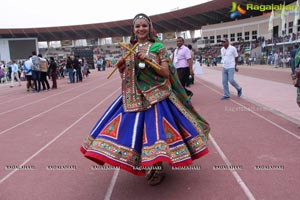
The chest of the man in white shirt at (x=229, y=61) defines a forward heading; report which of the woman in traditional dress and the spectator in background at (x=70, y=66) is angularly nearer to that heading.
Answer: the woman in traditional dress

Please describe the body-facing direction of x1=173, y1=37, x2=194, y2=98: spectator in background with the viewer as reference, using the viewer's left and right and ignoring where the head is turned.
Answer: facing the viewer and to the left of the viewer

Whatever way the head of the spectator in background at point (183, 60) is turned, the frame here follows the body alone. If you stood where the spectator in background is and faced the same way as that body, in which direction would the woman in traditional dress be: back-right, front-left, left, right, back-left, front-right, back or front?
front-left

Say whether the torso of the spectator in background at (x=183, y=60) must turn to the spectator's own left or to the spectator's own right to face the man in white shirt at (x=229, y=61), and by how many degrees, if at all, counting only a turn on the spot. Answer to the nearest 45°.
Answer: approximately 135° to the spectator's own left

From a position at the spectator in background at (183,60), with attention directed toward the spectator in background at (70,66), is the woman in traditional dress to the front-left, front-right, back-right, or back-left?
back-left

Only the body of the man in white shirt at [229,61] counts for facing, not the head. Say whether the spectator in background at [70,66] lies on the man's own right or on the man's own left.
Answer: on the man's own right

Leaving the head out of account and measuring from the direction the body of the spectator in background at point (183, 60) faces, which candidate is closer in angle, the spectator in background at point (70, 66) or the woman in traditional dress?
the woman in traditional dress

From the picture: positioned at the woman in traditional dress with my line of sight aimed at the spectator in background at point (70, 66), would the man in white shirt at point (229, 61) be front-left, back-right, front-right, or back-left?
front-right

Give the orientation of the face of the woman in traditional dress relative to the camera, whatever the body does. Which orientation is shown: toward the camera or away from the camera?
toward the camera

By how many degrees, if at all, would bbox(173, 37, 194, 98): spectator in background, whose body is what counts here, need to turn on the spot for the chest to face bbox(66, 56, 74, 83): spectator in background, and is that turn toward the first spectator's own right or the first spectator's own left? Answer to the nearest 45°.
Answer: approximately 90° to the first spectator's own right

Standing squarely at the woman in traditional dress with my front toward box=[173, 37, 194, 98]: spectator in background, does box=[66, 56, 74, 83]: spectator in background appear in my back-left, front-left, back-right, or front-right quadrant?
front-left

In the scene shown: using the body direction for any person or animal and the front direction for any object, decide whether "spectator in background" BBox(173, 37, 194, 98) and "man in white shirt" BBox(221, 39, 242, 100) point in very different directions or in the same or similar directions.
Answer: same or similar directions
